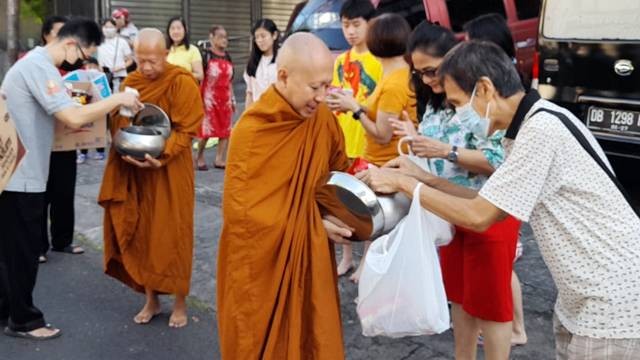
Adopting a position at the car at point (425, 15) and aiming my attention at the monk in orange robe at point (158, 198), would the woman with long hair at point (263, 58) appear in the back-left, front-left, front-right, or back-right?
front-right

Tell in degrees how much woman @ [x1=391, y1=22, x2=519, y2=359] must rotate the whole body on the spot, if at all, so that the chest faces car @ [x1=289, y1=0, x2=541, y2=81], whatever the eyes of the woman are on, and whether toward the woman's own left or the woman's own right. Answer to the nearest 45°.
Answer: approximately 135° to the woman's own right

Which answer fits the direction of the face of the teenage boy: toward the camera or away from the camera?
toward the camera

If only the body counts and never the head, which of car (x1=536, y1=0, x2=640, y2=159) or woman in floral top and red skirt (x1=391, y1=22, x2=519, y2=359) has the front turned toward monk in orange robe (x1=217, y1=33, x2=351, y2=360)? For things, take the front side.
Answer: the woman in floral top and red skirt

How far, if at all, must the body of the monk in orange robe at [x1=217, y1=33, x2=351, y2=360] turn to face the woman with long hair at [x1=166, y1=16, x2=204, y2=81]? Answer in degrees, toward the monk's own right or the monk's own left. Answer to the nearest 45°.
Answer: approximately 135° to the monk's own left

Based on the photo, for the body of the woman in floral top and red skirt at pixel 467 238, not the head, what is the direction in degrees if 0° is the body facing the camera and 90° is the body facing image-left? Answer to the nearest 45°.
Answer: approximately 45°

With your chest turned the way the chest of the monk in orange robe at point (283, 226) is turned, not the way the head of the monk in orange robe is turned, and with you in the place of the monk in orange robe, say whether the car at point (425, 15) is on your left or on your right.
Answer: on your left

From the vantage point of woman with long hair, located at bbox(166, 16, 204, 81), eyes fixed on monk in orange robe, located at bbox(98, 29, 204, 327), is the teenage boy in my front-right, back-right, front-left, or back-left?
front-left

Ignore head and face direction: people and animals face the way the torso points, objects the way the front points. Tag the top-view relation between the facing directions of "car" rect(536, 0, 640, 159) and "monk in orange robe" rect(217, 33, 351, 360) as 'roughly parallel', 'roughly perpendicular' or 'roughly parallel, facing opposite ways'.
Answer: roughly perpendicular
